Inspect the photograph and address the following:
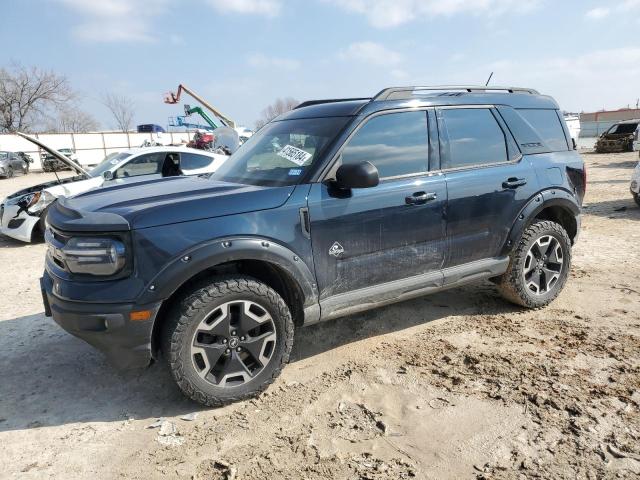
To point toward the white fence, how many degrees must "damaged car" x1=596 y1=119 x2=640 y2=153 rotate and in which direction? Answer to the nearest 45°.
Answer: approximately 45° to its right

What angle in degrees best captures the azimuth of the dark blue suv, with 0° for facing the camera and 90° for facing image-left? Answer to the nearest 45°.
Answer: approximately 45°

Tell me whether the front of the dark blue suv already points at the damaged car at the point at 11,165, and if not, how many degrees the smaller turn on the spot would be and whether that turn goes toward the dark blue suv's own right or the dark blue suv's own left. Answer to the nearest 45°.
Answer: approximately 90° to the dark blue suv's own right

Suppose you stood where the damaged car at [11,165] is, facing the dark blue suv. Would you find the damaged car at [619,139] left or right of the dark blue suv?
left

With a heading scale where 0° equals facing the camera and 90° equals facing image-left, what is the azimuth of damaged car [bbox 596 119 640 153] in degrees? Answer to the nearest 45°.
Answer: approximately 45°
